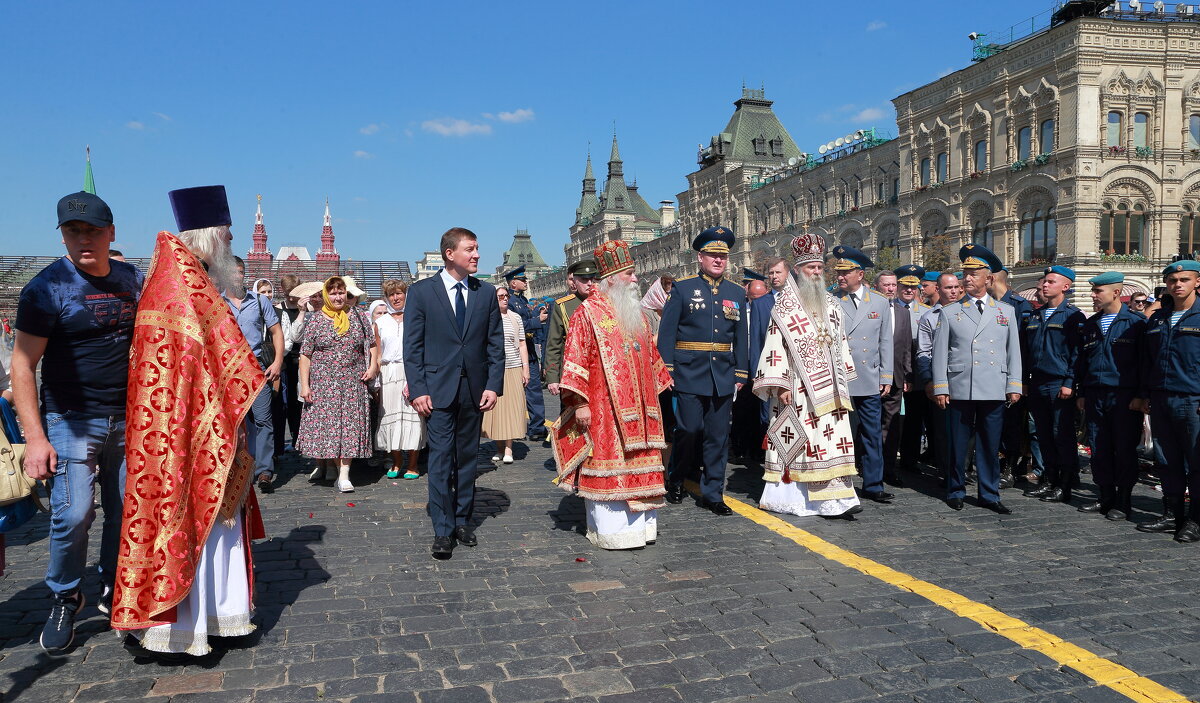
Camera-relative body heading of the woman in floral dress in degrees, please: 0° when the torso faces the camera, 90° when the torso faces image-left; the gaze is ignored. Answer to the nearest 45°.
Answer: approximately 0°

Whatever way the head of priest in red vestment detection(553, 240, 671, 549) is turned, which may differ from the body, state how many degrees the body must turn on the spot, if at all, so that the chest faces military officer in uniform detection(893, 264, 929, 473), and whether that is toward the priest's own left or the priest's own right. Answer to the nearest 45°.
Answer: approximately 90° to the priest's own left

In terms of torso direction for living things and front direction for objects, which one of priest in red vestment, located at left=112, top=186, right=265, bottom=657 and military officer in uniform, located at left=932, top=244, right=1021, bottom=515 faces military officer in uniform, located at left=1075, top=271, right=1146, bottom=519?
the priest in red vestment

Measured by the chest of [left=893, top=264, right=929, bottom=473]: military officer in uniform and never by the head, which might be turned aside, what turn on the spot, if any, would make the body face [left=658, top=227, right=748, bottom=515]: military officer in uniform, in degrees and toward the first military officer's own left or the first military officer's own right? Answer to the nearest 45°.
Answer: approximately 45° to the first military officer's own right

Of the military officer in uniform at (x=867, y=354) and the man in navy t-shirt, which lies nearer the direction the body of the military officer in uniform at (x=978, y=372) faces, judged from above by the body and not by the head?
the man in navy t-shirt

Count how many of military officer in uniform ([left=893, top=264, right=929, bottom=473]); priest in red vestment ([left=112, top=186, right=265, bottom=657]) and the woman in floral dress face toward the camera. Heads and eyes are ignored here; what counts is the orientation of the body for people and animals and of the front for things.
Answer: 2

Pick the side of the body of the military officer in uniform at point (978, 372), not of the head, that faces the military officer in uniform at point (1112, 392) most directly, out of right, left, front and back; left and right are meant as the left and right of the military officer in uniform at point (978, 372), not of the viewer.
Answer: left

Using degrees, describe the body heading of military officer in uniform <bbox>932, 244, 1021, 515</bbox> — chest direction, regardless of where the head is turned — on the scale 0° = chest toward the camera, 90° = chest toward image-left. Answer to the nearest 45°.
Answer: approximately 0°

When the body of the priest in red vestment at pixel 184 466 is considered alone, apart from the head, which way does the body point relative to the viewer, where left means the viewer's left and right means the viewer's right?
facing to the right of the viewer
